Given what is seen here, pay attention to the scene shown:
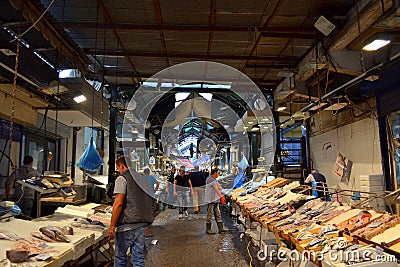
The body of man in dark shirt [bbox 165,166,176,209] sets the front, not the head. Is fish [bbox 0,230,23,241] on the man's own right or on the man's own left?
on the man's own right

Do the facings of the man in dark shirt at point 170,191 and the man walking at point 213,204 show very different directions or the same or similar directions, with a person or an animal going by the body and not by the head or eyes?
same or similar directions

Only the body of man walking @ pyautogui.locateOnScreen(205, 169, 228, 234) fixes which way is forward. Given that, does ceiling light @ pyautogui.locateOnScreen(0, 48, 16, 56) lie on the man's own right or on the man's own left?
on the man's own right

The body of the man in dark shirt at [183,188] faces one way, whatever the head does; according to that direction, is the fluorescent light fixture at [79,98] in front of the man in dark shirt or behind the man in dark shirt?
in front

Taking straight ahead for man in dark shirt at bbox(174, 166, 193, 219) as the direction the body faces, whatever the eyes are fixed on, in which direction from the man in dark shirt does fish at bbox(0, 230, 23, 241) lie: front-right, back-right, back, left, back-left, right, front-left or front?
front
